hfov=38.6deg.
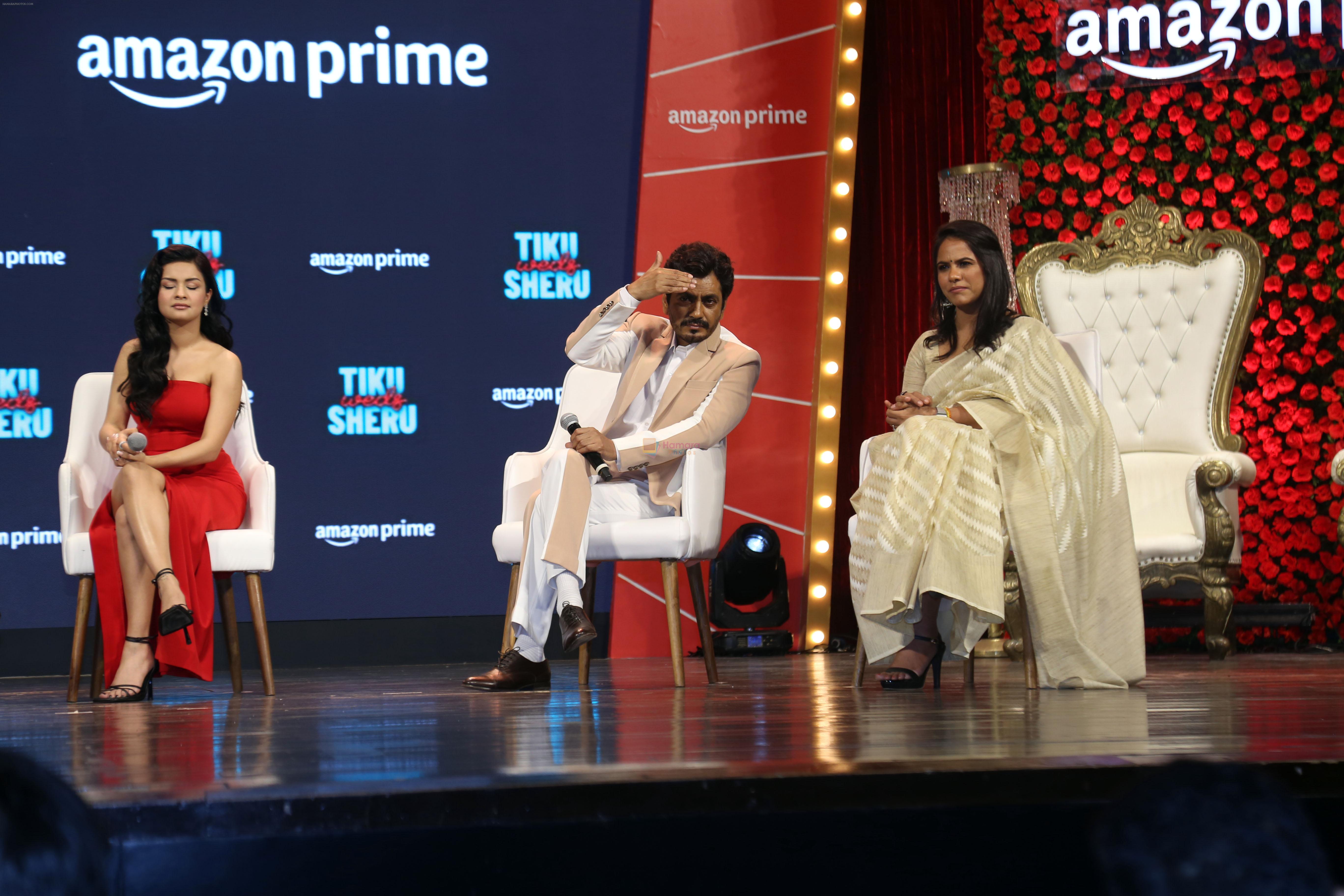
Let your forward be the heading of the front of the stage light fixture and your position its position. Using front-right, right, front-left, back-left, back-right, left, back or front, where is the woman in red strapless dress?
front-right

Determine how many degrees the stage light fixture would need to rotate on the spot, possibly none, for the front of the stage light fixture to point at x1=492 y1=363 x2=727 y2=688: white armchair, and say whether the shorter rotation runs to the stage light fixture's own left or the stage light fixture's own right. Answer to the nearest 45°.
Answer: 0° — it already faces it

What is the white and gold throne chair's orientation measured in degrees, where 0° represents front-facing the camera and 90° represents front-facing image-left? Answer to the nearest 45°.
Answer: approximately 45°

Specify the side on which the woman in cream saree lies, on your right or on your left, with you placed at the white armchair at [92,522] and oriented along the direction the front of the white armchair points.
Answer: on your left

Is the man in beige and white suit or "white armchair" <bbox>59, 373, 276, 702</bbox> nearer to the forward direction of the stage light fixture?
the man in beige and white suit

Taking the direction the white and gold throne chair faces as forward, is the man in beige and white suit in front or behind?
in front

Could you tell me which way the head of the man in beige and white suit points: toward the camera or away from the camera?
toward the camera

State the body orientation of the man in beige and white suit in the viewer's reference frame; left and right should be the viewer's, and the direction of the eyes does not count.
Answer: facing the viewer and to the left of the viewer

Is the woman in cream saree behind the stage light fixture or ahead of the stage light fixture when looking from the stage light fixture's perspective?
ahead

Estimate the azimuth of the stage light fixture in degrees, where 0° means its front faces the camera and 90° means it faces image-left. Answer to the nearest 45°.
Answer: approximately 0°

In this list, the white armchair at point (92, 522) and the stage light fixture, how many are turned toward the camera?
2

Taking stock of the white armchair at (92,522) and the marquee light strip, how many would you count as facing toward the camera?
2

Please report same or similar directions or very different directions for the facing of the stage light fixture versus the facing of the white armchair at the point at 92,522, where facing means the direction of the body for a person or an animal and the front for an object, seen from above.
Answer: same or similar directions
